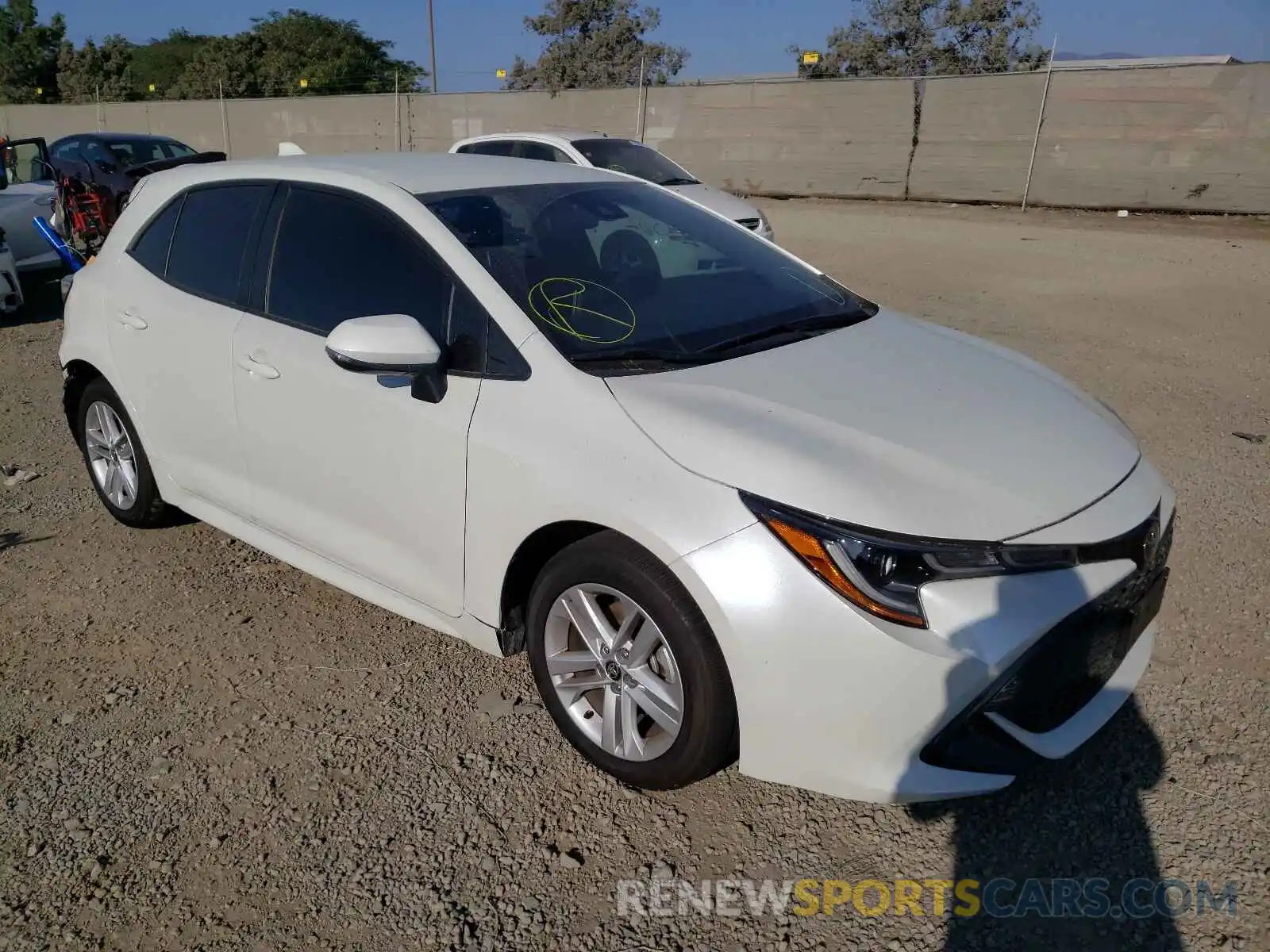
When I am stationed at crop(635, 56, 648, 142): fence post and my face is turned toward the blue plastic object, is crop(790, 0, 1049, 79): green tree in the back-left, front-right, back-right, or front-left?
back-left

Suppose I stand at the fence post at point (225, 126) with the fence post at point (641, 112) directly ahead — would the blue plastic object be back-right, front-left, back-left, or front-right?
front-right

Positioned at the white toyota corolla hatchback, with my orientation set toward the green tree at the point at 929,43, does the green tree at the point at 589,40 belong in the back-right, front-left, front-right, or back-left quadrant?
front-left

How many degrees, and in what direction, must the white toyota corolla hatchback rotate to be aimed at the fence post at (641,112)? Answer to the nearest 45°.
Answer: approximately 135° to its left

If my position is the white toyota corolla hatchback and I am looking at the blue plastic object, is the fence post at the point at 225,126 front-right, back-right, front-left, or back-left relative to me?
front-right

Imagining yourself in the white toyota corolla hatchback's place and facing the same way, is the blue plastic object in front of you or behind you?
behind

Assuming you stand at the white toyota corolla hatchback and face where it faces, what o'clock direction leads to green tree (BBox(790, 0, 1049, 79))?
The green tree is roughly at 8 o'clock from the white toyota corolla hatchback.

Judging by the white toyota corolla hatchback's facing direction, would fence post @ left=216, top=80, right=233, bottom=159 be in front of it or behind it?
behind

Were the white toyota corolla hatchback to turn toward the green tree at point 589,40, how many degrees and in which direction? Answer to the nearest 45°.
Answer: approximately 135° to its left

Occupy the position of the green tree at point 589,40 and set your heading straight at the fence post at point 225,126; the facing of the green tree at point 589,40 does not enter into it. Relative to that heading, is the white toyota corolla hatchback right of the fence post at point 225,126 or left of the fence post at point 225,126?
left
